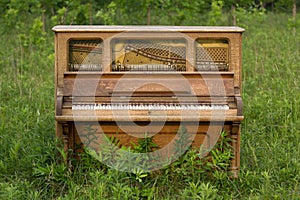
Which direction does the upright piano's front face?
toward the camera
